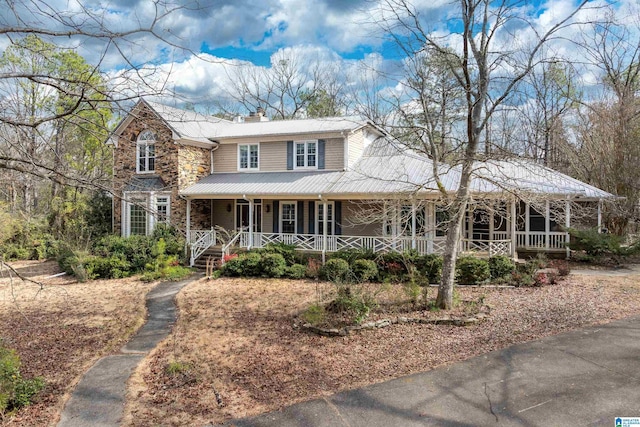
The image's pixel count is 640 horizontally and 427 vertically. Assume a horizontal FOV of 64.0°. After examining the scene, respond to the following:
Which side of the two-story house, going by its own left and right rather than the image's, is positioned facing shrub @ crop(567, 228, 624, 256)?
left

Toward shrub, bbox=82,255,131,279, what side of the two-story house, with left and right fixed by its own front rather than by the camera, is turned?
right

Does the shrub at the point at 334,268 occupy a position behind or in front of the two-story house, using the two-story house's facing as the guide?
in front

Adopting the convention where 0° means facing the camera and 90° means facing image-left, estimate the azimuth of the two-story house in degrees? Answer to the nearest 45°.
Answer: approximately 0°

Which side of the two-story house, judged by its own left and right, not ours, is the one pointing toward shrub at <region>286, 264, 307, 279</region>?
front

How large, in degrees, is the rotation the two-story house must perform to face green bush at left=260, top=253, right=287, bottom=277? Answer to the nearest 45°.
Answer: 0° — it already faces it

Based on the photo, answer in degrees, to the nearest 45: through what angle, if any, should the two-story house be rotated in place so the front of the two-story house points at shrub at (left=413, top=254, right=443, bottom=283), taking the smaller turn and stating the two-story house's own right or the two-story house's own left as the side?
approximately 45° to the two-story house's own left

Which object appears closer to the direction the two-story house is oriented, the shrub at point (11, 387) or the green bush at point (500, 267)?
the shrub

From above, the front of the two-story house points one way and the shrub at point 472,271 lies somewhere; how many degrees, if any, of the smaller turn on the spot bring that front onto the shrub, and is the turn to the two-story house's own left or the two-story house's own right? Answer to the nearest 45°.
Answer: approximately 45° to the two-story house's own left

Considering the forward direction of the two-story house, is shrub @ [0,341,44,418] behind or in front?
in front

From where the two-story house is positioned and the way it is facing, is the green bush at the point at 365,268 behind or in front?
in front
